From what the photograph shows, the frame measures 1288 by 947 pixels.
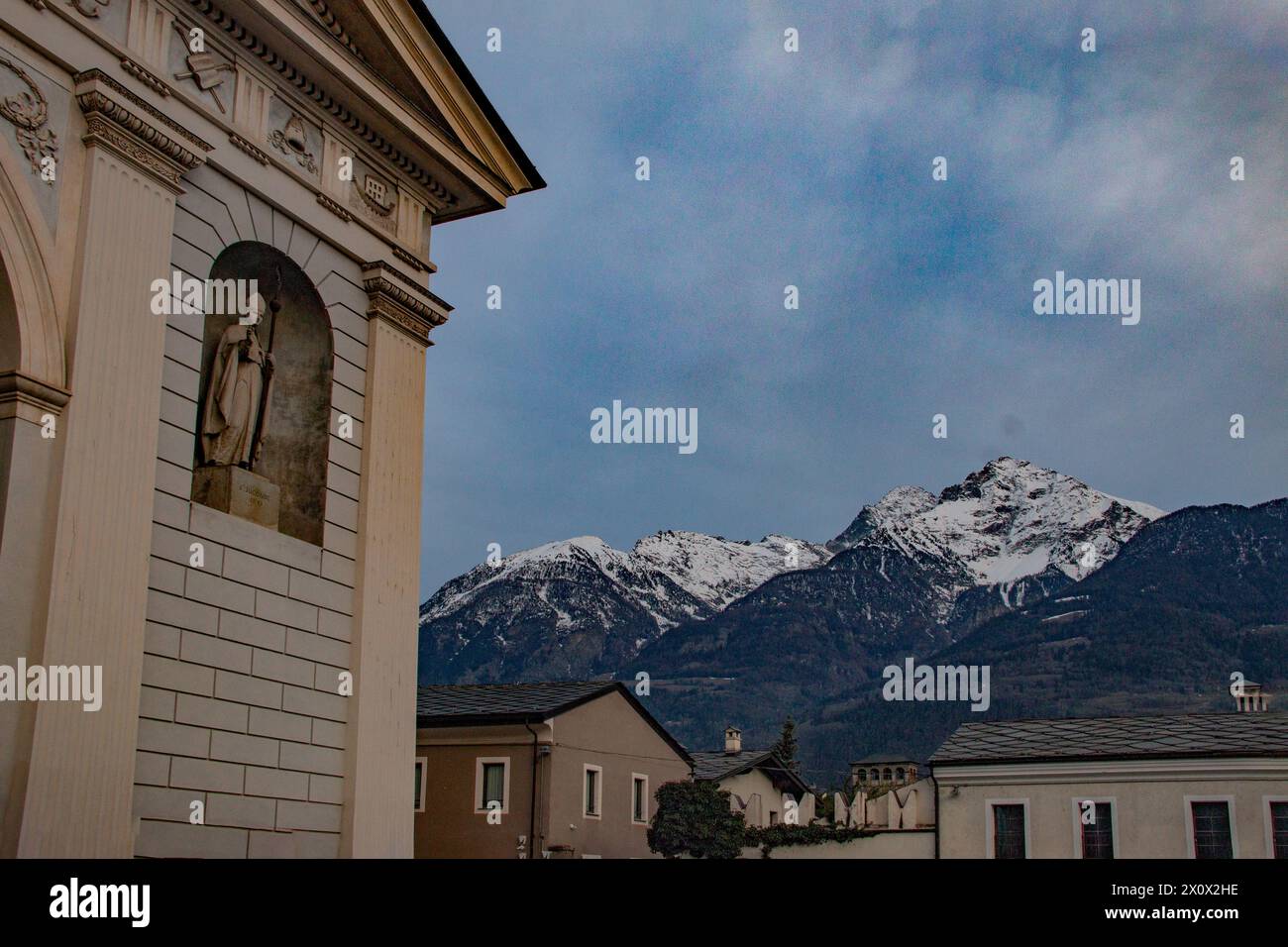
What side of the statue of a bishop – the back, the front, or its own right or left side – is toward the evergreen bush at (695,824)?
left

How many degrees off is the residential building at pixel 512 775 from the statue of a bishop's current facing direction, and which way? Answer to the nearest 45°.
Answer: approximately 135° to its left

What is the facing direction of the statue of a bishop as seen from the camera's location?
facing the viewer and to the right of the viewer

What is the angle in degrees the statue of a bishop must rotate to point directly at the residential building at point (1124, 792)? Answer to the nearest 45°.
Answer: approximately 90° to its left
